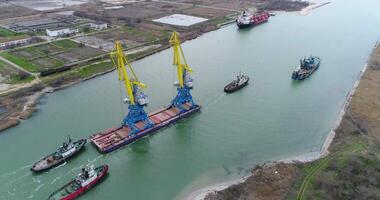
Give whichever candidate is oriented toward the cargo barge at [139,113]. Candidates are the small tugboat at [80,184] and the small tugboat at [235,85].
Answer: the small tugboat at [80,184]

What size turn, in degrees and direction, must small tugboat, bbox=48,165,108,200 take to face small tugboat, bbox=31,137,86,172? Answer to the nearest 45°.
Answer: approximately 45° to its left

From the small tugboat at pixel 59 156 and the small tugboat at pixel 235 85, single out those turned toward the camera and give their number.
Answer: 0

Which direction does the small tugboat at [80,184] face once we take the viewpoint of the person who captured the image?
facing away from the viewer and to the right of the viewer

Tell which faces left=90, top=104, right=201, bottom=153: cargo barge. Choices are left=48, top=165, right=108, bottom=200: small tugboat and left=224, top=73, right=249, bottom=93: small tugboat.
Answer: left=48, top=165, right=108, bottom=200: small tugboat

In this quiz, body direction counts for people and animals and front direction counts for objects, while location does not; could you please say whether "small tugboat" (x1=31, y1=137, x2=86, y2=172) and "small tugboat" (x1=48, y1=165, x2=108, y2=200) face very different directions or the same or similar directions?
same or similar directions

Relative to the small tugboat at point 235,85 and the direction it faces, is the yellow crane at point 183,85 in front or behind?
behind

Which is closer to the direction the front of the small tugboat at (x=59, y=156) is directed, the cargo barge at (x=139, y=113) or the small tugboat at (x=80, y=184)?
the cargo barge

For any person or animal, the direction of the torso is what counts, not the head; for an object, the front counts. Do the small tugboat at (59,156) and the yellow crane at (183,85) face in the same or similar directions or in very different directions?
very different directions

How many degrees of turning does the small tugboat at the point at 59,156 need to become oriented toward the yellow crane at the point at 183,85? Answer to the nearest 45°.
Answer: approximately 45° to its right

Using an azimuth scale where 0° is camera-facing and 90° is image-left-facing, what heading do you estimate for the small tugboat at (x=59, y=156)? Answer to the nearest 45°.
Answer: approximately 225°
